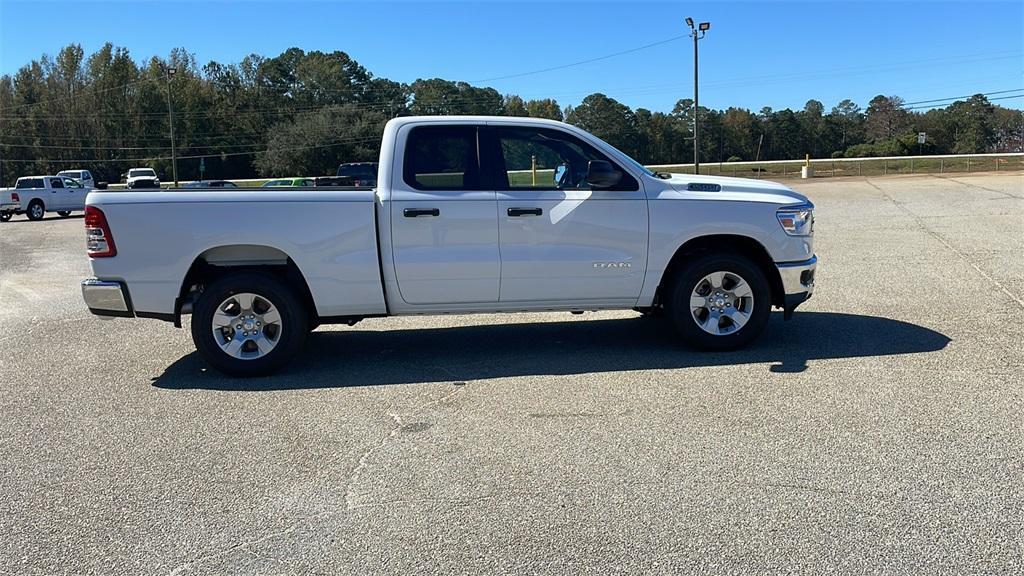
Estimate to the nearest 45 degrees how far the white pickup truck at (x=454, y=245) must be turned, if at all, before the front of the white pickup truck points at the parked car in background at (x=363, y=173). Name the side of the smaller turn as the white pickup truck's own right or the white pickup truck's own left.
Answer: approximately 135° to the white pickup truck's own left

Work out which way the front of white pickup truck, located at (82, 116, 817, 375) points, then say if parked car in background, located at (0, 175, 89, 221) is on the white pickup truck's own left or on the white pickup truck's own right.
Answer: on the white pickup truck's own left

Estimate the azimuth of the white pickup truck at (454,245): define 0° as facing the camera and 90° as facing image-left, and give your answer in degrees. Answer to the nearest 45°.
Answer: approximately 270°
